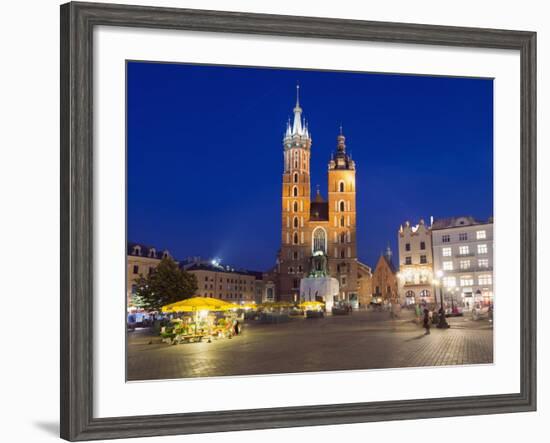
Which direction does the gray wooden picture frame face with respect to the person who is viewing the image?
facing the viewer and to the right of the viewer
